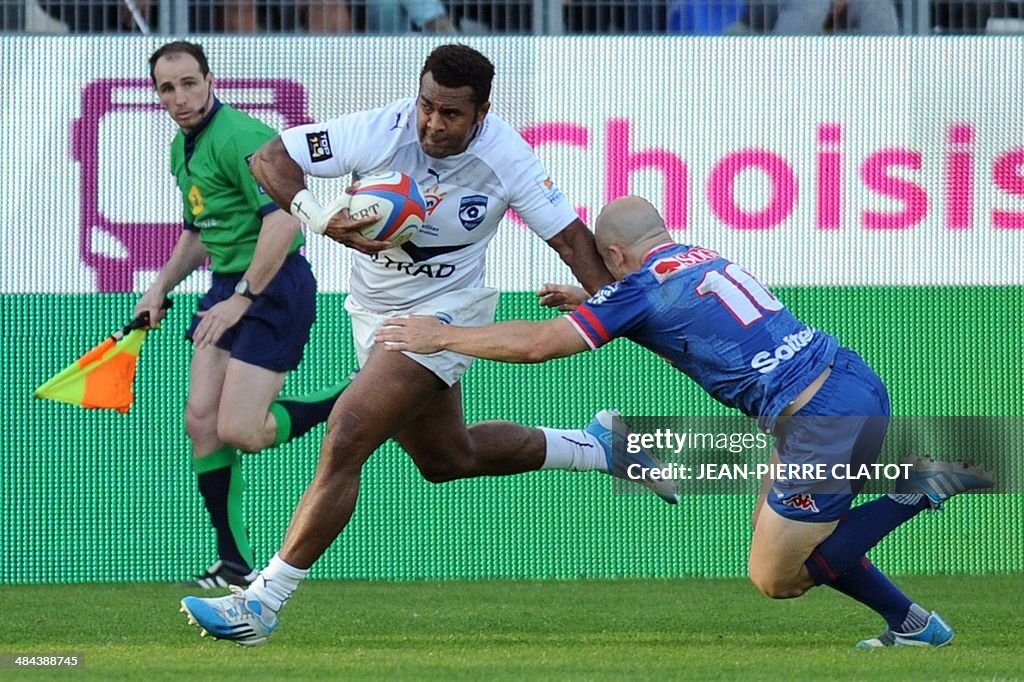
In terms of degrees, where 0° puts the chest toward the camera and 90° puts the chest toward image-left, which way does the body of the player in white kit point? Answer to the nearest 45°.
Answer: approximately 45°

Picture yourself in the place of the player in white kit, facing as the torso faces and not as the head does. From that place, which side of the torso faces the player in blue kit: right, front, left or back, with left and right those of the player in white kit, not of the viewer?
left

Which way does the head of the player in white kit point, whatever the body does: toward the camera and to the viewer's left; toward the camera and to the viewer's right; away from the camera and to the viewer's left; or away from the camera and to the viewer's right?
toward the camera and to the viewer's left
